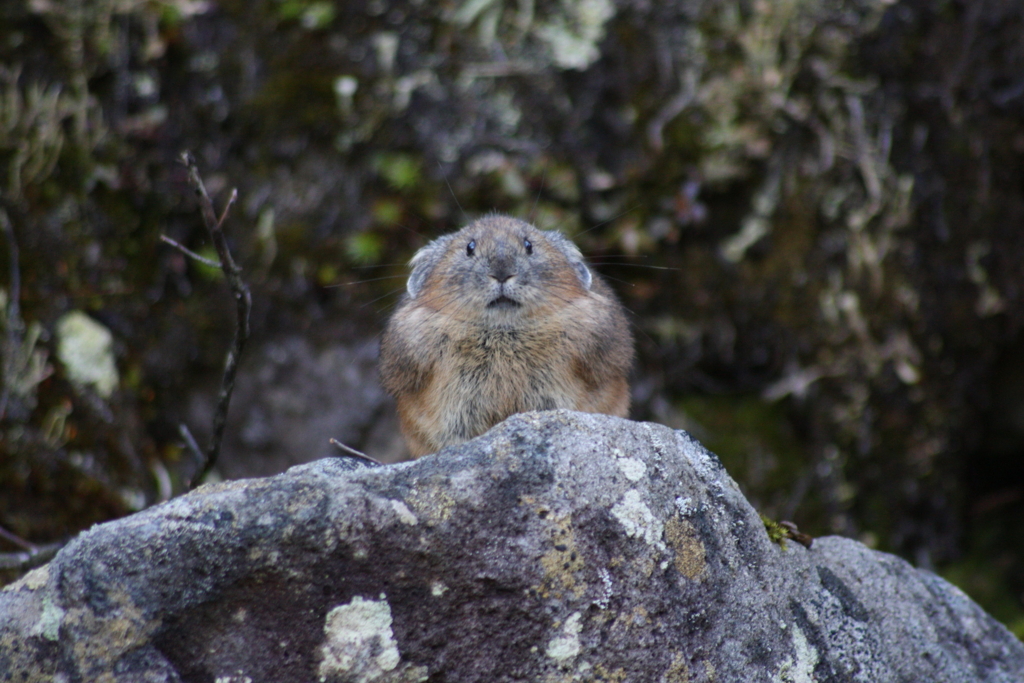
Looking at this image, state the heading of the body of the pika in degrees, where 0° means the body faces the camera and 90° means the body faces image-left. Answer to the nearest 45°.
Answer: approximately 0°

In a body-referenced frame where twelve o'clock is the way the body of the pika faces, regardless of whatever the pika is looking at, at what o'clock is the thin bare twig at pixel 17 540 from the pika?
The thin bare twig is roughly at 3 o'clock from the pika.

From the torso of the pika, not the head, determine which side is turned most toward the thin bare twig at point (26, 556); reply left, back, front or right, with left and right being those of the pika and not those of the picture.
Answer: right

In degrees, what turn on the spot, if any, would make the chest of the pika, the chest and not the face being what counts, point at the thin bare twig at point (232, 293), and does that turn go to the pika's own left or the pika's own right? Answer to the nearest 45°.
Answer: approximately 90° to the pika's own right
